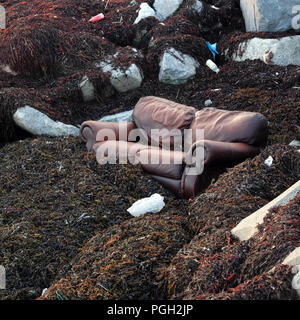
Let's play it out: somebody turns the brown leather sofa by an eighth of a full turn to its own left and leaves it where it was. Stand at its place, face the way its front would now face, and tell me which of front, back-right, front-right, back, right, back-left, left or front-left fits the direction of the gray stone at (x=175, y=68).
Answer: back

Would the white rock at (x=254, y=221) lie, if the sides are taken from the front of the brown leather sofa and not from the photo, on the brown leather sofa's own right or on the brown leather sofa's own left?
on the brown leather sofa's own left

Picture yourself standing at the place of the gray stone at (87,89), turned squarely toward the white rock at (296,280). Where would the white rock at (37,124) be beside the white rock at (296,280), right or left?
right

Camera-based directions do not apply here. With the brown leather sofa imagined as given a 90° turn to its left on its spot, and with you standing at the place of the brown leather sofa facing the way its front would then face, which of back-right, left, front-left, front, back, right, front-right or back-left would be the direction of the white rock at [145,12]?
back-left

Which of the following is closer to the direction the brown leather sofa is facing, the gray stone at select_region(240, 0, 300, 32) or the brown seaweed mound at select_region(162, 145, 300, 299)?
the brown seaweed mound

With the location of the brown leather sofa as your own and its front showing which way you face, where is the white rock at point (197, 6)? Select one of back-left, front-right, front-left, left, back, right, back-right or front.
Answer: back-right

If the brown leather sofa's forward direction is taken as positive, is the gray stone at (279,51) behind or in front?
behind

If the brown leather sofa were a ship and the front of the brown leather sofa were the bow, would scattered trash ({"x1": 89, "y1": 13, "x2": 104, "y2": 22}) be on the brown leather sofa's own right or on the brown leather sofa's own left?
on the brown leather sofa's own right

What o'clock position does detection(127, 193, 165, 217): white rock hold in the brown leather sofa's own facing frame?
The white rock is roughly at 11 o'clock from the brown leather sofa.

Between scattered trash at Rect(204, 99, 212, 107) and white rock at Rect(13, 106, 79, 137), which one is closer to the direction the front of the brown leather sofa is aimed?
the white rock

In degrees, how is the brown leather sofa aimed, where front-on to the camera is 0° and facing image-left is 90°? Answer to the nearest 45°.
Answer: approximately 45°

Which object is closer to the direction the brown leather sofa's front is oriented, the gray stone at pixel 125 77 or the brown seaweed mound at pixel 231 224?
the brown seaweed mound

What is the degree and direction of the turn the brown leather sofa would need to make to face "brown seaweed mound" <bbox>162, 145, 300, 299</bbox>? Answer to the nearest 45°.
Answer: approximately 45° to its left

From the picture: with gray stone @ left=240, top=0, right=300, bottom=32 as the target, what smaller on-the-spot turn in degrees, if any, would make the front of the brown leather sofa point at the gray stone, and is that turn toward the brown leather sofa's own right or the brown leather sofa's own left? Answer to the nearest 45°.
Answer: approximately 180°

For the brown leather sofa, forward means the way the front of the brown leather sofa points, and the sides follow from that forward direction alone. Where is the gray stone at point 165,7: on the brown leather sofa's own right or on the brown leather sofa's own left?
on the brown leather sofa's own right
